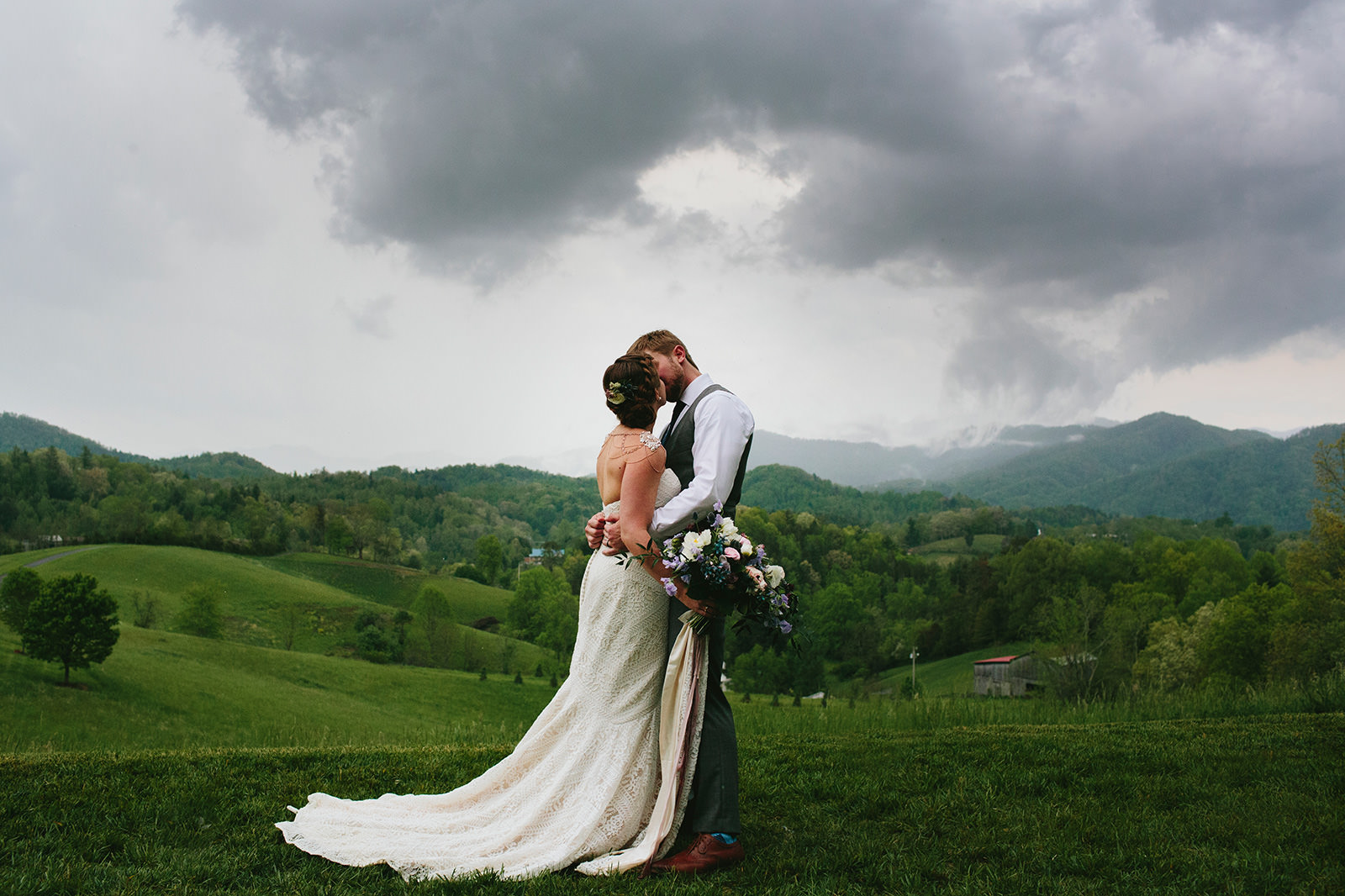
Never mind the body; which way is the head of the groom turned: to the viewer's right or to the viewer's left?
to the viewer's left

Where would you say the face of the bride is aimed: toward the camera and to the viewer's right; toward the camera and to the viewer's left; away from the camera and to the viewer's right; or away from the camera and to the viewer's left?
away from the camera and to the viewer's right

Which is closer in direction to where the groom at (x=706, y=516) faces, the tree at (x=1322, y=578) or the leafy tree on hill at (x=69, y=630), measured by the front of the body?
the leafy tree on hill

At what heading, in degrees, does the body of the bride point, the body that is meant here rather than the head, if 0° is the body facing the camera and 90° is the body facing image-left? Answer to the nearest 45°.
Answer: approximately 225°

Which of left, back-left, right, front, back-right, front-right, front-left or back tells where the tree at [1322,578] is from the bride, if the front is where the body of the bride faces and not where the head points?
front

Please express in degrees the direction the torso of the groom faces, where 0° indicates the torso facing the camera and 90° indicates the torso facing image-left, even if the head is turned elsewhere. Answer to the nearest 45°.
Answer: approximately 90°
